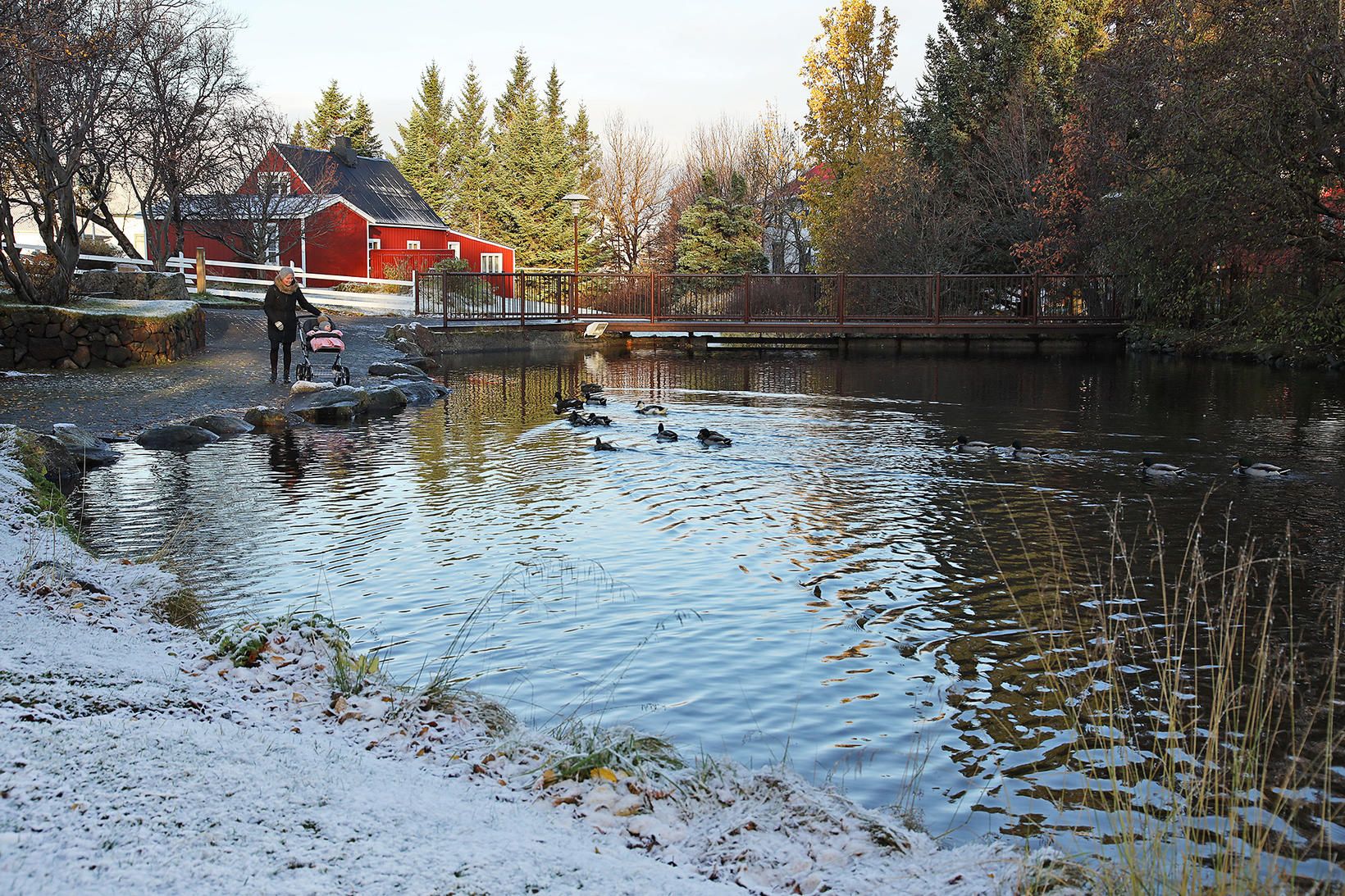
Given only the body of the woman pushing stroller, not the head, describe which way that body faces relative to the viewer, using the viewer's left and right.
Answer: facing the viewer and to the right of the viewer

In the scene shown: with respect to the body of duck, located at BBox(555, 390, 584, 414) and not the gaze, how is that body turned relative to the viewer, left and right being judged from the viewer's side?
facing to the left of the viewer

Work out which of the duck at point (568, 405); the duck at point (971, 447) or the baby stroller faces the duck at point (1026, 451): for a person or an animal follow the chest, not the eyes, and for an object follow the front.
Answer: the baby stroller

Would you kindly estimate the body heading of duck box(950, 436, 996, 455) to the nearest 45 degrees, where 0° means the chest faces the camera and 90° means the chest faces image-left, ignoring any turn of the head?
approximately 90°

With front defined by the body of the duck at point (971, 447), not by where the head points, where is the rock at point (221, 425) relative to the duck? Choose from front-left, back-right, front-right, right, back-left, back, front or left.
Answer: front

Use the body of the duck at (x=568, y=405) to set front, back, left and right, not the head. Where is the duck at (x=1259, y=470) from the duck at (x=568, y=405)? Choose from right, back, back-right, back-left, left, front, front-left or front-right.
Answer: back-left

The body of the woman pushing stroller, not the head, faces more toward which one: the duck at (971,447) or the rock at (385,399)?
the duck

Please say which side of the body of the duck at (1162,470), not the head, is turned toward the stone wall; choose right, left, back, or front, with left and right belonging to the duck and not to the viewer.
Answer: front

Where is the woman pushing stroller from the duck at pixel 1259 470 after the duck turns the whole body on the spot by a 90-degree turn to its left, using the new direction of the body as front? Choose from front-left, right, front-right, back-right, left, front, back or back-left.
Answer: right

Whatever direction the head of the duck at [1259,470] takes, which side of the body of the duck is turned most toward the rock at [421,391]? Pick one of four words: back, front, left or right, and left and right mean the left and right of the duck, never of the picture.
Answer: front

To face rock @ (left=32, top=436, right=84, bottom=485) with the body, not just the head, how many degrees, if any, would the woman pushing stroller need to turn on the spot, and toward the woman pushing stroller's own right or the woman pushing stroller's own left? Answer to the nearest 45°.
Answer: approximately 45° to the woman pushing stroller's own right

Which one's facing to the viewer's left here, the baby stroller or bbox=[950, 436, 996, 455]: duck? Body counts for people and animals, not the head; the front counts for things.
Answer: the duck

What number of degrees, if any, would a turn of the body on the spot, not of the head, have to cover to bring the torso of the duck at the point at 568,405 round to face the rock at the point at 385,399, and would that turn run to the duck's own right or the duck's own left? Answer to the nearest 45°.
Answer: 0° — it already faces it

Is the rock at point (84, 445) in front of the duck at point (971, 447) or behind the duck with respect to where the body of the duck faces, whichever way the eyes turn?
in front

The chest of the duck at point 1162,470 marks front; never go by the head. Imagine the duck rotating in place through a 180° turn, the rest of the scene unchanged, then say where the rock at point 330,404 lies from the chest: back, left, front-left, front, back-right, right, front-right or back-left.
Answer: back

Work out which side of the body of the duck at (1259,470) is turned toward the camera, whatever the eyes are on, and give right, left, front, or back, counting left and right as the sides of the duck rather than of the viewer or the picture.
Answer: left

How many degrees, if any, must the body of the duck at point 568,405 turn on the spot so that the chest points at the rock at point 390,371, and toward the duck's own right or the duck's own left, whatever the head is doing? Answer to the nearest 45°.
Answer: approximately 45° to the duck's own right
